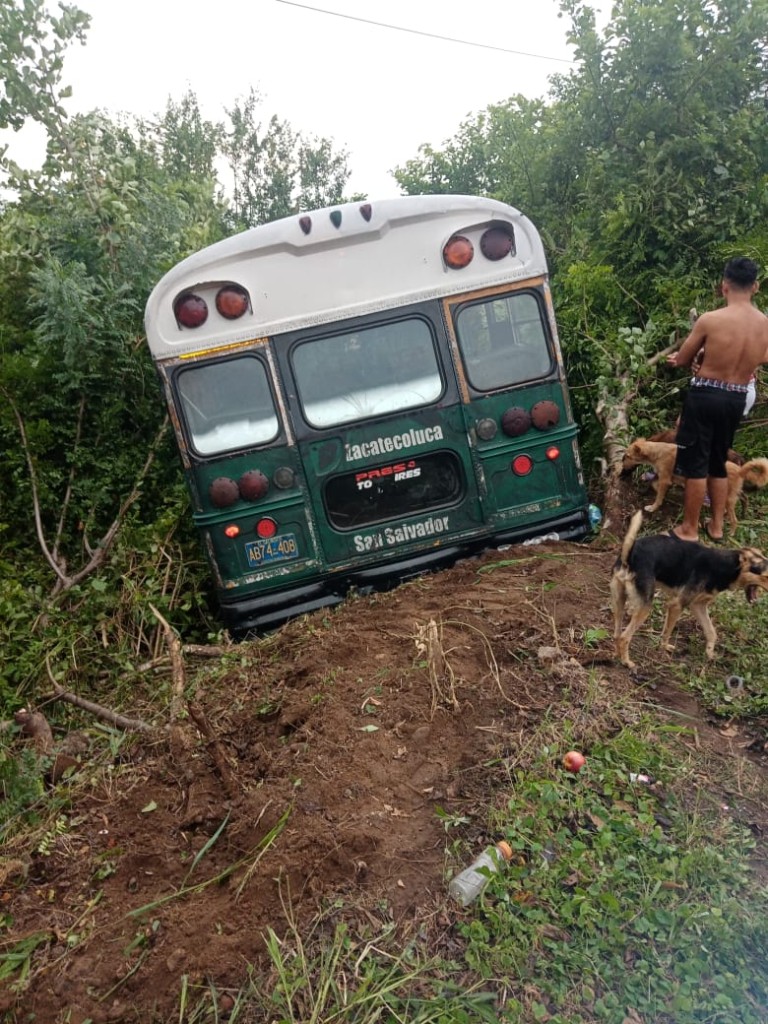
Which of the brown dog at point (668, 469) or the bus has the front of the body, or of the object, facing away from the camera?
the bus

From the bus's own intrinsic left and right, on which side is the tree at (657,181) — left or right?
on its right

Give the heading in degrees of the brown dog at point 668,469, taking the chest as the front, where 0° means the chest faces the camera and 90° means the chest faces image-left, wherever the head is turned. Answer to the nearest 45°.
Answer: approximately 90°

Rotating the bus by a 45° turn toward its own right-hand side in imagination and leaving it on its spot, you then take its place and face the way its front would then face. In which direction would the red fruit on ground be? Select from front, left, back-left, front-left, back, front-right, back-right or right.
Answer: back-right

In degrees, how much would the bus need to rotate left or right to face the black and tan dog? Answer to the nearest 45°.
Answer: approximately 135° to its right

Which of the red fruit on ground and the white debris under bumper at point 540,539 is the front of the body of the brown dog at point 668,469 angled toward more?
the white debris under bumper

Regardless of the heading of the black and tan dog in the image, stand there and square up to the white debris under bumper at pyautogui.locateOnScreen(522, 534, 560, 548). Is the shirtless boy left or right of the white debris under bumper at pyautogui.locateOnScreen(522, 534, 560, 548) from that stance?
right

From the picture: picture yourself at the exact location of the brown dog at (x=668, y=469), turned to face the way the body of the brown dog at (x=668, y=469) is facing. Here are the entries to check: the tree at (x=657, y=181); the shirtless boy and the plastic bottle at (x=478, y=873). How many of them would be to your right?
1

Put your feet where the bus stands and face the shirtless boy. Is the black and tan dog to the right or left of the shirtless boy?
right

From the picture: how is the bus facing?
away from the camera

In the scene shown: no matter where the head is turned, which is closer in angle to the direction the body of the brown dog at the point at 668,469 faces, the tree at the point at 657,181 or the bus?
the bus

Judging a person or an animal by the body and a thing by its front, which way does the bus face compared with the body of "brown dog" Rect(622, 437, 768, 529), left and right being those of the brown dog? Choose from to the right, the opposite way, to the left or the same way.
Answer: to the right

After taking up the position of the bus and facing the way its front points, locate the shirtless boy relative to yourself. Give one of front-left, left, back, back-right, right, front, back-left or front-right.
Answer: right

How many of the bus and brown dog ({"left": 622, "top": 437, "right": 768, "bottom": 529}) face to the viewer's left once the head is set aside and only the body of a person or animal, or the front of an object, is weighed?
1

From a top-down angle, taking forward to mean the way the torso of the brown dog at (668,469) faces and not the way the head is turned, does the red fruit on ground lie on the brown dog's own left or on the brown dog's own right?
on the brown dog's own left

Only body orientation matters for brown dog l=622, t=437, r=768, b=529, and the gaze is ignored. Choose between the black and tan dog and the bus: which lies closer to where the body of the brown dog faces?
the bus
